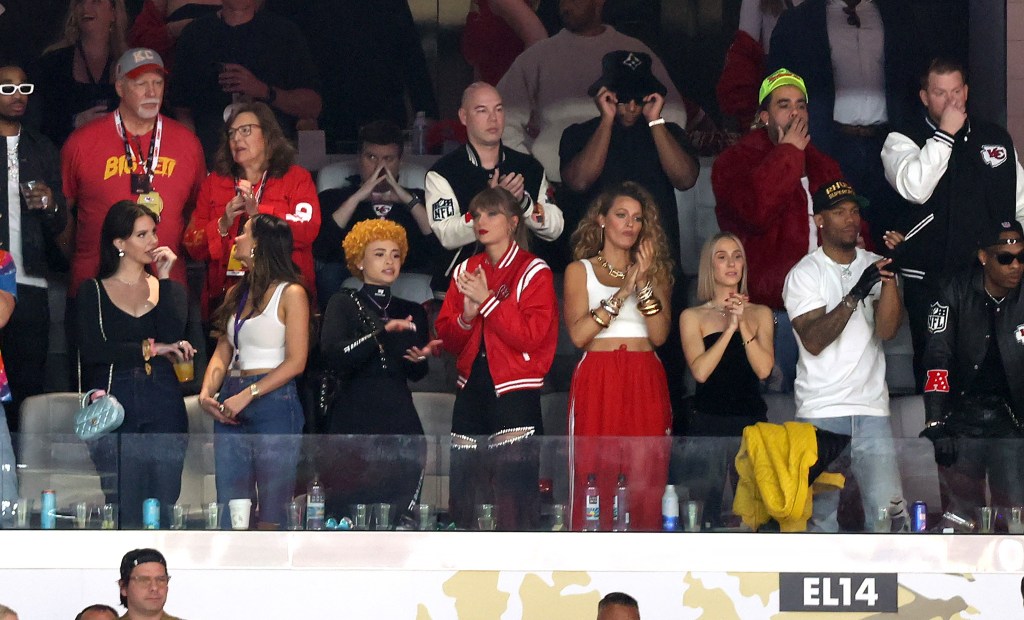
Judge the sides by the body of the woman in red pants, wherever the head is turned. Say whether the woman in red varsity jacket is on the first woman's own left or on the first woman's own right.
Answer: on the first woman's own right

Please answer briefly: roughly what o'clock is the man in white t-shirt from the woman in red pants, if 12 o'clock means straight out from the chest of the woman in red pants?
The man in white t-shirt is roughly at 9 o'clock from the woman in red pants.

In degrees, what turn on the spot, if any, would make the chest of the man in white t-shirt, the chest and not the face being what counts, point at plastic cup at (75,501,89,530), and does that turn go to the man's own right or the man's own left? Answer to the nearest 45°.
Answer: approximately 135° to the man's own right

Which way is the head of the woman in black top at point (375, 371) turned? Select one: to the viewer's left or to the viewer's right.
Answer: to the viewer's right

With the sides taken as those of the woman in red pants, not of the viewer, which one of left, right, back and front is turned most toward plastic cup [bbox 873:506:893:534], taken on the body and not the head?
left

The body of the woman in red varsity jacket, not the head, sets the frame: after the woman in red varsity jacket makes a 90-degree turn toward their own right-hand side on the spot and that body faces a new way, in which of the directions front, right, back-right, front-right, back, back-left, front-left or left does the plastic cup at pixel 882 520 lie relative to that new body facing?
back-right

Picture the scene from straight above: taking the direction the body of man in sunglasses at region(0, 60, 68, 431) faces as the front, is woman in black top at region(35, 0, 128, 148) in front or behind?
behind

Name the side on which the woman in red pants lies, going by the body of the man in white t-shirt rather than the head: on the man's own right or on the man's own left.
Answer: on the man's own right

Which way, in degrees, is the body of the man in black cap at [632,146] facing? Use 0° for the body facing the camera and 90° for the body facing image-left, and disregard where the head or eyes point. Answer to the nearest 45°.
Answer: approximately 0°

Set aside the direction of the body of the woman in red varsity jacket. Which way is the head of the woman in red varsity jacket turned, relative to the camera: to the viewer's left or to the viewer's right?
to the viewer's left

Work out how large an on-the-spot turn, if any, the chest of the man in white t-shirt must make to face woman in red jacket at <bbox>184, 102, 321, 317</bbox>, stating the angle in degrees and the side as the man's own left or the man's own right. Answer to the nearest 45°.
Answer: approximately 135° to the man's own right

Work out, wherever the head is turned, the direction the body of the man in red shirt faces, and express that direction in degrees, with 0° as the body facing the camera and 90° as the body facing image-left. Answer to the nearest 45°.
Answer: approximately 0°

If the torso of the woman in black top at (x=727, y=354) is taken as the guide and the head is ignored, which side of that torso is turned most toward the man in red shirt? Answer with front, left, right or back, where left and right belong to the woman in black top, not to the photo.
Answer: right
